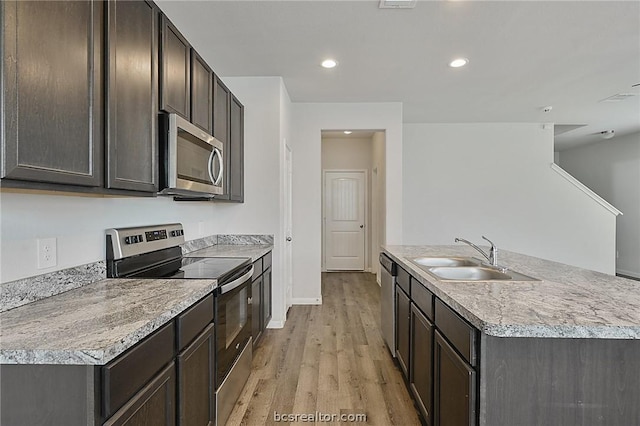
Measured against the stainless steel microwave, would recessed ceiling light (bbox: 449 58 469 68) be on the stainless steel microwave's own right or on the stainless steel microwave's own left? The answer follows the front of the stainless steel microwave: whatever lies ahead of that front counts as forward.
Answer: on the stainless steel microwave's own left

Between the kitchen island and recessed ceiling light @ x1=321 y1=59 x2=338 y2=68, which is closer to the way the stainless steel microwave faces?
the kitchen island

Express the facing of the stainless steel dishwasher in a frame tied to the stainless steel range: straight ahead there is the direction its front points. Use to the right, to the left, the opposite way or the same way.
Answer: the opposite way

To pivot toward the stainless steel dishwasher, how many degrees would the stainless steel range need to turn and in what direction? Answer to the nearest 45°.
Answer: approximately 45° to its left

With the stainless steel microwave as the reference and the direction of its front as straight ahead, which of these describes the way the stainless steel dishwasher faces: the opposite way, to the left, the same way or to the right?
the opposite way

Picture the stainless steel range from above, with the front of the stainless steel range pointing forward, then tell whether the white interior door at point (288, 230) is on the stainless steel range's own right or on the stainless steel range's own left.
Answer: on the stainless steel range's own left

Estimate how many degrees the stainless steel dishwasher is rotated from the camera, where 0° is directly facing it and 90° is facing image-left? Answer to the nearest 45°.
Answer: approximately 90°

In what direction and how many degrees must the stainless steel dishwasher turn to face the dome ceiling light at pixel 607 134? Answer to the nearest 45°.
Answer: approximately 135° to its right
